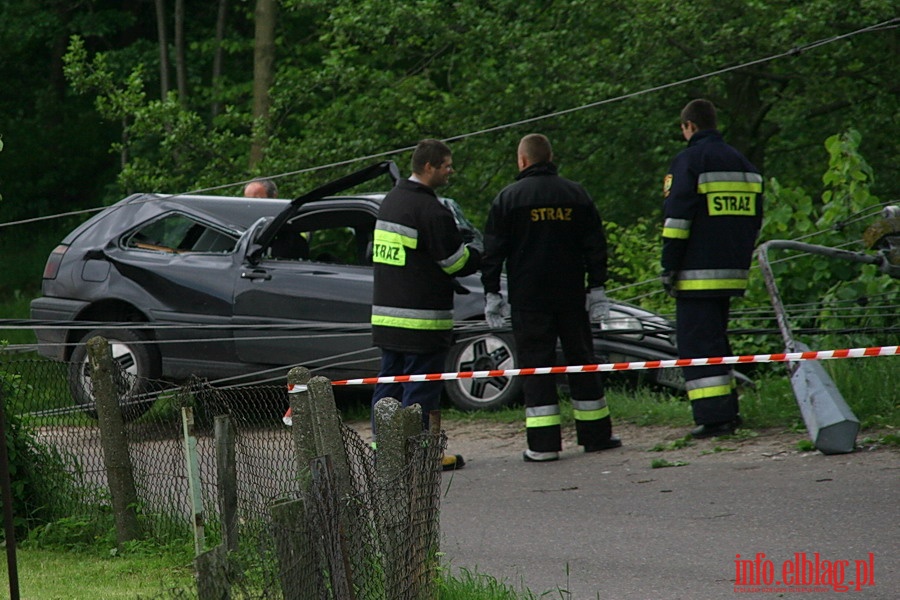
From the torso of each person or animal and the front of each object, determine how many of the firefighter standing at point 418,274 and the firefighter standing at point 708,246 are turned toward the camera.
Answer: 0

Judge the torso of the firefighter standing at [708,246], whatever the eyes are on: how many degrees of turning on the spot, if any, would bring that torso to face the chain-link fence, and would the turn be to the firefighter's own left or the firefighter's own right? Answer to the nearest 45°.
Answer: approximately 135° to the firefighter's own left

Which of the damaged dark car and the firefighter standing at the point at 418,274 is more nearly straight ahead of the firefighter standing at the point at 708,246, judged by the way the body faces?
the damaged dark car

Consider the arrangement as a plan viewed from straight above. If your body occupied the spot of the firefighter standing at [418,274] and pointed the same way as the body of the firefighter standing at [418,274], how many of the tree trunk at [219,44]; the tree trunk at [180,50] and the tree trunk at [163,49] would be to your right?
0

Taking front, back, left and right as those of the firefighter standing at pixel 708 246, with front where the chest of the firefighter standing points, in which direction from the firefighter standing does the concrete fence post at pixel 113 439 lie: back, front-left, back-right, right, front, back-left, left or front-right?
left

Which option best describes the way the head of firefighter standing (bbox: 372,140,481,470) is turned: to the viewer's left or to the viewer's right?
to the viewer's right

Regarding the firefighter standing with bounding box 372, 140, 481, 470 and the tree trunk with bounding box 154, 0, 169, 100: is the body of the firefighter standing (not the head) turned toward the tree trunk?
no

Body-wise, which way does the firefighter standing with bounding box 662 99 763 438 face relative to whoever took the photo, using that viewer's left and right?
facing away from the viewer and to the left of the viewer

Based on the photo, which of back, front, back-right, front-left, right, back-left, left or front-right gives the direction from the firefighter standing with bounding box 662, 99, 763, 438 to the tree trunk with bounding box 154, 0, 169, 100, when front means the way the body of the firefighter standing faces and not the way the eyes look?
front
